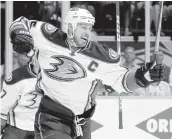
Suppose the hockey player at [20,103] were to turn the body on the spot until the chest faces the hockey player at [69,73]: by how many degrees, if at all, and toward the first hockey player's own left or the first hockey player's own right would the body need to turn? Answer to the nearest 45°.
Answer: approximately 45° to the first hockey player's own right

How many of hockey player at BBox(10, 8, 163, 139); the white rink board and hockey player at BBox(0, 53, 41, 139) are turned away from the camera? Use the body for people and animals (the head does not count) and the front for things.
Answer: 0

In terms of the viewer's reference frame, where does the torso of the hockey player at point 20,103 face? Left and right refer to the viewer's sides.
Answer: facing the viewer and to the right of the viewer

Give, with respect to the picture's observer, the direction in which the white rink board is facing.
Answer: facing the viewer

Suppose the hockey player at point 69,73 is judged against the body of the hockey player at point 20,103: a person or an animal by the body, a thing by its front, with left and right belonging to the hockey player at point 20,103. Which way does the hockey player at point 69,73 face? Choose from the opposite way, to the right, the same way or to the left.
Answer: the same way
